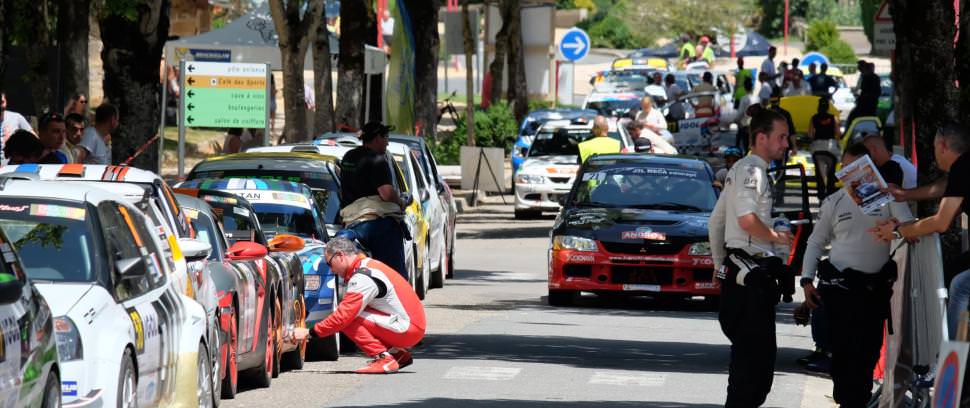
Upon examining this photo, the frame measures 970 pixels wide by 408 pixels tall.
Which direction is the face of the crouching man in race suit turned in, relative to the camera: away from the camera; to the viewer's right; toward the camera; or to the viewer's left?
to the viewer's left

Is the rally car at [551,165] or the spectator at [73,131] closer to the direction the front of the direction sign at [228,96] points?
the spectator

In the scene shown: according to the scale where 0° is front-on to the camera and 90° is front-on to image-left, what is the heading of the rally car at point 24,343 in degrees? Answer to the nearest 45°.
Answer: approximately 45°

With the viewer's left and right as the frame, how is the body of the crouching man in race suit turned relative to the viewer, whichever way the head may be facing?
facing to the left of the viewer

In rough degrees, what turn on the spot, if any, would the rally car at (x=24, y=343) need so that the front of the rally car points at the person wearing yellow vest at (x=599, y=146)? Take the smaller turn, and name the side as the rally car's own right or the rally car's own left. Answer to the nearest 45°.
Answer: approximately 180°

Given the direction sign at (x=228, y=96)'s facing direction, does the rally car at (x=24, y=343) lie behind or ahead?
ahead

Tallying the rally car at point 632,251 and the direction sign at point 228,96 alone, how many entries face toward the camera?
2

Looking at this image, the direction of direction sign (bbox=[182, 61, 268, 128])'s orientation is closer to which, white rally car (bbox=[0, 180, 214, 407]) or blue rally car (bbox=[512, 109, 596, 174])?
the white rally car

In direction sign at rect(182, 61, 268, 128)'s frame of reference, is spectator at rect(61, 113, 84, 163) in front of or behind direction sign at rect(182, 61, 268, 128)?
in front

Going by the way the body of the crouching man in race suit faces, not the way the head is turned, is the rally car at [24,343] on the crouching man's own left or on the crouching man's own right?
on the crouching man's own left

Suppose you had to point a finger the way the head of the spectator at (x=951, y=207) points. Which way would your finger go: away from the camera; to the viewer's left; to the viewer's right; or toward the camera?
to the viewer's left
